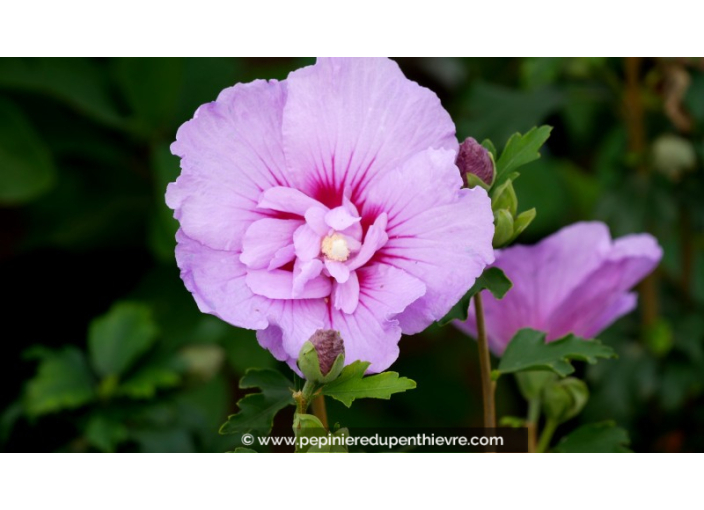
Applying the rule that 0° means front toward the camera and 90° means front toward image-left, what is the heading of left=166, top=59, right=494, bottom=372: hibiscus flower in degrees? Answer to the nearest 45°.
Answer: approximately 0°
